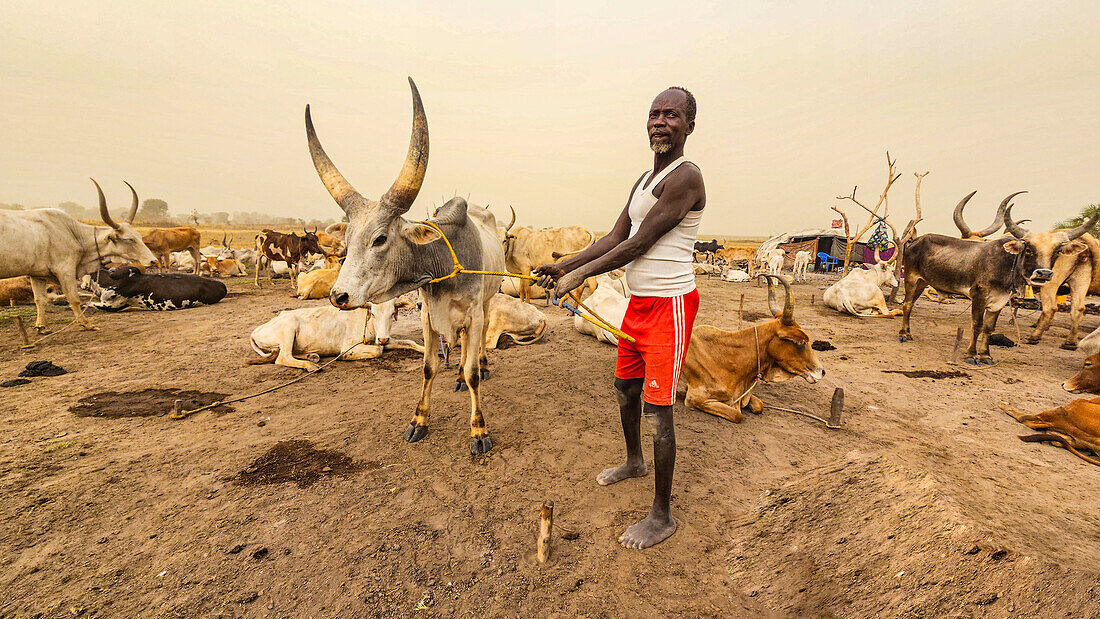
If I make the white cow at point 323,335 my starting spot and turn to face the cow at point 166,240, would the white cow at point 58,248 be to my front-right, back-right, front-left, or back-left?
front-left

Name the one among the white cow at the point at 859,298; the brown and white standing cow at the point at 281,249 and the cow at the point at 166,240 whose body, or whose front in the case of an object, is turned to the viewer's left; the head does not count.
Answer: the cow at the point at 166,240

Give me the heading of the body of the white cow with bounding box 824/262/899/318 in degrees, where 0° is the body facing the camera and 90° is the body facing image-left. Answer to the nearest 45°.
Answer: approximately 270°

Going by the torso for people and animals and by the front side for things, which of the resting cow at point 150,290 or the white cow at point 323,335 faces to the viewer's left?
the resting cow

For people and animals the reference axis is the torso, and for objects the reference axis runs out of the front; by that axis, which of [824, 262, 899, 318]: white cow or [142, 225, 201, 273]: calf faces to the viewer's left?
the calf

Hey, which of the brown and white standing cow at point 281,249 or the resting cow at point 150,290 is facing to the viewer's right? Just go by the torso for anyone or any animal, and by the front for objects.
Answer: the brown and white standing cow

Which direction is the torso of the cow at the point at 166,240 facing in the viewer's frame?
to the viewer's left

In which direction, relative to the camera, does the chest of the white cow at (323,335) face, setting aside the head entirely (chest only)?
to the viewer's right

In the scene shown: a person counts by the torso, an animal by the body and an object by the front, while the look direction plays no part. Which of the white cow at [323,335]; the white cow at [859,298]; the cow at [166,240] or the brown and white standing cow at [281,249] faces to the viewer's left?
the cow at [166,240]

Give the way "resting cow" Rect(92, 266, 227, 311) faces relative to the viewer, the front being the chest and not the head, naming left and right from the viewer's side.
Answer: facing to the left of the viewer

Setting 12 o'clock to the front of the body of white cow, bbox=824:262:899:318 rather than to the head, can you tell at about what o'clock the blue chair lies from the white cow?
The blue chair is roughly at 9 o'clock from the white cow.

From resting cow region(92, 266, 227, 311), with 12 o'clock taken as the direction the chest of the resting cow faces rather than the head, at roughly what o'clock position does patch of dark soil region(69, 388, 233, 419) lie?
The patch of dark soil is roughly at 9 o'clock from the resting cow.

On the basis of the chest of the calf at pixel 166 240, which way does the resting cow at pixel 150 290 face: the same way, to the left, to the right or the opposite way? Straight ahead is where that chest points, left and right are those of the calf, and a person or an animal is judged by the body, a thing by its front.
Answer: the same way

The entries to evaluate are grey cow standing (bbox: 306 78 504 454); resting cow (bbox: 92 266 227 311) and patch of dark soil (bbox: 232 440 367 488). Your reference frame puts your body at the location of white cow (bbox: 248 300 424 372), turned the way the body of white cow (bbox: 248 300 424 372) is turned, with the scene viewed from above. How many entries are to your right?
2

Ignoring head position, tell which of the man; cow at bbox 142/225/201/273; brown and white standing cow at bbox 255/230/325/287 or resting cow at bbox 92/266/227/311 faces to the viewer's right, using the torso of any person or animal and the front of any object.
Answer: brown and white standing cow at bbox 255/230/325/287

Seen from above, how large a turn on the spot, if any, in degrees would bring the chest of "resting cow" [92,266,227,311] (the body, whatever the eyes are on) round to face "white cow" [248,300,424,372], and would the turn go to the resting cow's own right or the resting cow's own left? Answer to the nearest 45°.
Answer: approximately 90° to the resting cow's own left
